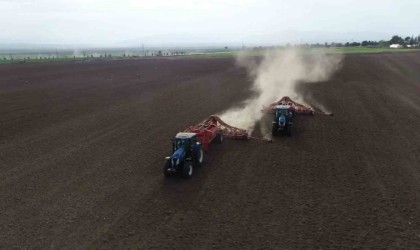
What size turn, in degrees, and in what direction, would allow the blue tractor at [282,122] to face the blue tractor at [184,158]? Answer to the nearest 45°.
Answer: approximately 45° to its right

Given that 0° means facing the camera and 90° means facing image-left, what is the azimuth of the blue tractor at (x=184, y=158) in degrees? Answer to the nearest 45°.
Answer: approximately 45°

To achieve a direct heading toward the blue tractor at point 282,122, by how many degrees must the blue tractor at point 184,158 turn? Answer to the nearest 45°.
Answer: approximately 180°

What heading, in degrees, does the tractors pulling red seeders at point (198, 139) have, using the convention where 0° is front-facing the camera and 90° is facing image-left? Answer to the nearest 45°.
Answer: approximately 45°
